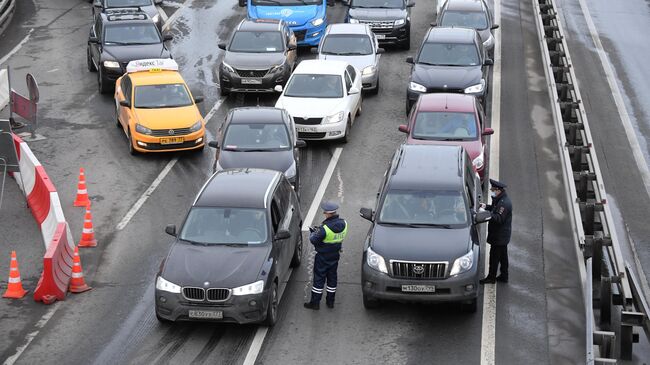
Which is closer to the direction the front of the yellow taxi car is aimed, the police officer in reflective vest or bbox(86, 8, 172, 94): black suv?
the police officer in reflective vest

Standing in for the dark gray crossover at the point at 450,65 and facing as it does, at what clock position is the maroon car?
The maroon car is roughly at 12 o'clock from the dark gray crossover.

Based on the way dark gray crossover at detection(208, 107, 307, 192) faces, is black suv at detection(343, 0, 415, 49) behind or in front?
behind

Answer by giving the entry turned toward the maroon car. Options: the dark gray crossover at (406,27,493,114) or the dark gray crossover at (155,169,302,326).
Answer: the dark gray crossover at (406,27,493,114)

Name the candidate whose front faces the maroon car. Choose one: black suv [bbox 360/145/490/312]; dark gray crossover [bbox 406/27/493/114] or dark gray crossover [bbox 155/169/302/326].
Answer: dark gray crossover [bbox 406/27/493/114]

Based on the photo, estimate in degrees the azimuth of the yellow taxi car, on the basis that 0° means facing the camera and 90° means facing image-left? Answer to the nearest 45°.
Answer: approximately 0°

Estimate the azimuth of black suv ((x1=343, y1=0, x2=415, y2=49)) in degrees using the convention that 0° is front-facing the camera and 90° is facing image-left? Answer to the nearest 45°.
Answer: approximately 0°
